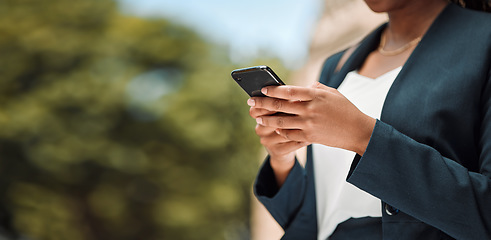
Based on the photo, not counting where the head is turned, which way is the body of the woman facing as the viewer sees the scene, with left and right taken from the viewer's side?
facing the viewer and to the left of the viewer
